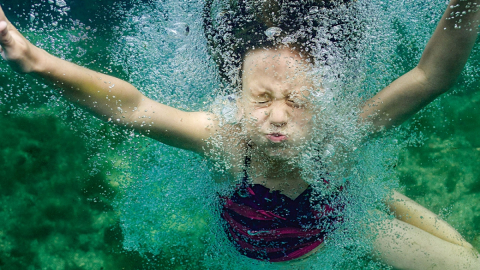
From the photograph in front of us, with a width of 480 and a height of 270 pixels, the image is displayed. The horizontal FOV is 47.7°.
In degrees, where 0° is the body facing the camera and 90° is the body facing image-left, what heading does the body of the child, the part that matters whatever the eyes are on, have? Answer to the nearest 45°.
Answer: approximately 0°
